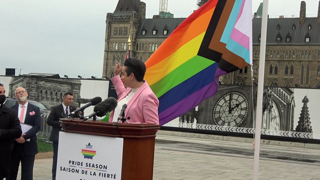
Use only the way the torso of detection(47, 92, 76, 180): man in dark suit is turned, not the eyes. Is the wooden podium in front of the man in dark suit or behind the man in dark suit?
in front

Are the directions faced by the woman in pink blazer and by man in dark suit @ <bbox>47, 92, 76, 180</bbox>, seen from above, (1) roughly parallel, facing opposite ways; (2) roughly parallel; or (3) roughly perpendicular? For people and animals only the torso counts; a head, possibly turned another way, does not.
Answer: roughly perpendicular

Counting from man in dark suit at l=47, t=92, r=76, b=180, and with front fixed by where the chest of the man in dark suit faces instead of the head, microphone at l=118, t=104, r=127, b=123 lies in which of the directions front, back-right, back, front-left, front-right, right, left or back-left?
front-right

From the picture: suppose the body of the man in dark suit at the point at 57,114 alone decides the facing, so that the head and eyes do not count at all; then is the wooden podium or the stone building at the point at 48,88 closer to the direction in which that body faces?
the wooden podium

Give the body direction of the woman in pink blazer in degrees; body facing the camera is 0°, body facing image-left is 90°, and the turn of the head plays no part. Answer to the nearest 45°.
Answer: approximately 45°

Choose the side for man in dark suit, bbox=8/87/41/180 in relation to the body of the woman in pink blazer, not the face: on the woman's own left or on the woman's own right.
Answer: on the woman's own right

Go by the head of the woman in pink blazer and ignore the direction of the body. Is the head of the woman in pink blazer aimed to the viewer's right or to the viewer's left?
to the viewer's left

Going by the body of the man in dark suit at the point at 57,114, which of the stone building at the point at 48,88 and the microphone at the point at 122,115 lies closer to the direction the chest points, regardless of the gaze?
the microphone

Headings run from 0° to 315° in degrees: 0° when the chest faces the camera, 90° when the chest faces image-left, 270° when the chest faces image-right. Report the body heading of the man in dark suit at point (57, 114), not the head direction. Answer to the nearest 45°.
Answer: approximately 315°

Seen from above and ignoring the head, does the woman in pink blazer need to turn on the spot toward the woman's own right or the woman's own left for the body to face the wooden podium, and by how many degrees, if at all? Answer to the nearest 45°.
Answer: approximately 45° to the woman's own left

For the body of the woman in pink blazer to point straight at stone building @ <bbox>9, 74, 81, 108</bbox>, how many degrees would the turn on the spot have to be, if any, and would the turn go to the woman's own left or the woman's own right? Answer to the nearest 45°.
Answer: approximately 135° to the woman's own right
